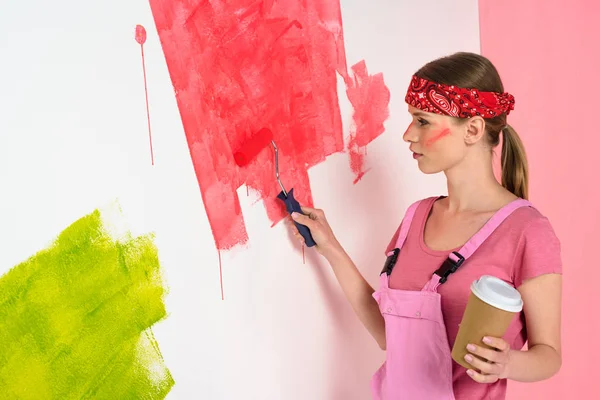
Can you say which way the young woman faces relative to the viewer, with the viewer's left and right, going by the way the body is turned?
facing the viewer and to the left of the viewer

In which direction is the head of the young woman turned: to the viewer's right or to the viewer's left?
to the viewer's left
